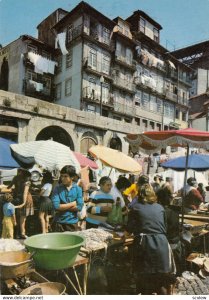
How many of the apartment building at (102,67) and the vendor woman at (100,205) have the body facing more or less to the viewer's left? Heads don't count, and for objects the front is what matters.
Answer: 0

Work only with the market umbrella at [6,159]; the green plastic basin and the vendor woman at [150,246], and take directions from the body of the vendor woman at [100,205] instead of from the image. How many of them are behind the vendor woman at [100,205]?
1

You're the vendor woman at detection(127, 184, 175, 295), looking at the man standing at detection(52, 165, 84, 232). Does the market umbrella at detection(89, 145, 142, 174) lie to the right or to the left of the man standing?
right

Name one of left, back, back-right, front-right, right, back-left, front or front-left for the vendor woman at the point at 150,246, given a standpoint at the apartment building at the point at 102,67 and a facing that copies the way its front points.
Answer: front-right

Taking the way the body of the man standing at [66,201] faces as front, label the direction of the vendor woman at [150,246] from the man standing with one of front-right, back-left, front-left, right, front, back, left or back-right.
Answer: front-left

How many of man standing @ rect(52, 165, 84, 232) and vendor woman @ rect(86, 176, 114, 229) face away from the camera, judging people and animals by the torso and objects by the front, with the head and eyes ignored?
0

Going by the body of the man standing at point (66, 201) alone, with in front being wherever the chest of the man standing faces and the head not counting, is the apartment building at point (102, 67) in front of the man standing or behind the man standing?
behind

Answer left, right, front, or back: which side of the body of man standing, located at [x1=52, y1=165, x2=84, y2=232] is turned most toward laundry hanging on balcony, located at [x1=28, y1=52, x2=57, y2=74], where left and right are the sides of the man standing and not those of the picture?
back

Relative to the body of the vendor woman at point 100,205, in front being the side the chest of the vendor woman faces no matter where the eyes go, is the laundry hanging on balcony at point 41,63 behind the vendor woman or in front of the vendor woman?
behind

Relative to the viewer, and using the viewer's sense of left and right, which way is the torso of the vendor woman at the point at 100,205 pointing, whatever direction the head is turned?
facing the viewer and to the right of the viewer

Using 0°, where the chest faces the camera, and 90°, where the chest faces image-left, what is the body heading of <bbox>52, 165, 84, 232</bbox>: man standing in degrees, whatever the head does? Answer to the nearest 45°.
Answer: approximately 0°

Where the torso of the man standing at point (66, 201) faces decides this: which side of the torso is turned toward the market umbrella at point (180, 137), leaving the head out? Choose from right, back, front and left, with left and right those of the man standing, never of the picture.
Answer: left
